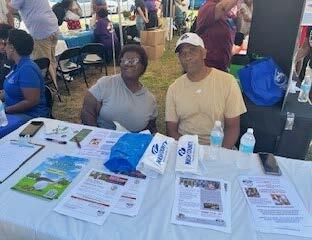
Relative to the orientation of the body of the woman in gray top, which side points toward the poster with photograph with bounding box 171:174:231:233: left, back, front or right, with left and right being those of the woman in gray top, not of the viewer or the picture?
front

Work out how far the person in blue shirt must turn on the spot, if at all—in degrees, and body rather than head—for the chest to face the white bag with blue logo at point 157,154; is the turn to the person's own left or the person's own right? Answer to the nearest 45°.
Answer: approximately 90° to the person's own left

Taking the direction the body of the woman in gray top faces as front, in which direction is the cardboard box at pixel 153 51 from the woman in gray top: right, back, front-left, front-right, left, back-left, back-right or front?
back

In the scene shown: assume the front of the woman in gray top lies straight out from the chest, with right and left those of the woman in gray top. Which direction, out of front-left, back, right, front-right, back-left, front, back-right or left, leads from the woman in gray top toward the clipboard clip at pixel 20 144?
front-right

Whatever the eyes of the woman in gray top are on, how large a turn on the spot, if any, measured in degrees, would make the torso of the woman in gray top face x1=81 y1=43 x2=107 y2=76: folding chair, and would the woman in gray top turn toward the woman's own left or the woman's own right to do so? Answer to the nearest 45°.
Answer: approximately 180°

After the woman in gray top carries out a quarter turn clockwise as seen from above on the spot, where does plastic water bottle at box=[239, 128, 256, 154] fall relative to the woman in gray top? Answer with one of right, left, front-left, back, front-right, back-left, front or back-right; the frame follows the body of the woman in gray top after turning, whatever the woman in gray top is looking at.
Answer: back-left

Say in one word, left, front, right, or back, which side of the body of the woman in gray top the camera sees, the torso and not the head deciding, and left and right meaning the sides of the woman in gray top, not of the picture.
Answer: front

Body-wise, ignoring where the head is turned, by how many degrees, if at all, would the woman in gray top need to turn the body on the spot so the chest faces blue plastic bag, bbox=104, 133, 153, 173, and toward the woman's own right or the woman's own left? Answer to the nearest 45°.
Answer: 0° — they already face it

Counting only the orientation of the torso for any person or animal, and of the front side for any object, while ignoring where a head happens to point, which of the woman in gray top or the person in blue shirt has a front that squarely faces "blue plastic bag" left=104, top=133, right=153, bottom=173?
the woman in gray top

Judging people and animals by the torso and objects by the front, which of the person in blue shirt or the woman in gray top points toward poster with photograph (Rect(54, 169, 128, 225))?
the woman in gray top

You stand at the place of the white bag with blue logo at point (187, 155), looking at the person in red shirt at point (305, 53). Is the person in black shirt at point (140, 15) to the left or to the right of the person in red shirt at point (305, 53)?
left

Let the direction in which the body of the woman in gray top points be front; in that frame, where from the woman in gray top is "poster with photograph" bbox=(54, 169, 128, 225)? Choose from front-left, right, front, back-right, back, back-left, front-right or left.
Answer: front
